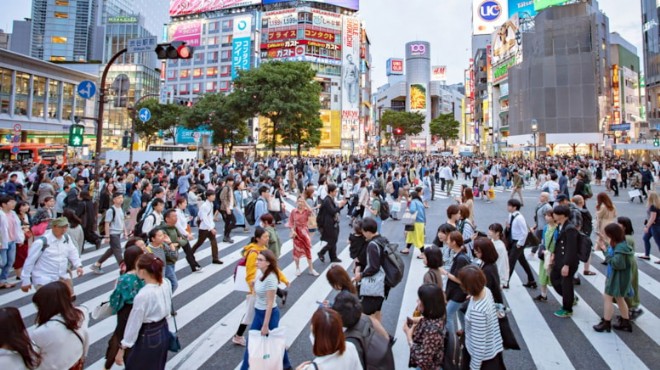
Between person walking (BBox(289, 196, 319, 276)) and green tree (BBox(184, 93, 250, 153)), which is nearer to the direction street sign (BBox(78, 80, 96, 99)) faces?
the person walking

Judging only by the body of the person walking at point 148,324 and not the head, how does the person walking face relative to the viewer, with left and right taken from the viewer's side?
facing away from the viewer and to the left of the viewer

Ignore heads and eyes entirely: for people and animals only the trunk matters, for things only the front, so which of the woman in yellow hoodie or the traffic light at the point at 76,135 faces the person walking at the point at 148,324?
the traffic light

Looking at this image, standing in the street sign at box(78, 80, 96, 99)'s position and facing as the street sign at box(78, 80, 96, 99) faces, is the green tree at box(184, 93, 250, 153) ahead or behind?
behind

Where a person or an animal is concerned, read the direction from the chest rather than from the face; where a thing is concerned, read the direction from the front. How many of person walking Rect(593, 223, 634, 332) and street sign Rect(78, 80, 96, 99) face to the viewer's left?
1

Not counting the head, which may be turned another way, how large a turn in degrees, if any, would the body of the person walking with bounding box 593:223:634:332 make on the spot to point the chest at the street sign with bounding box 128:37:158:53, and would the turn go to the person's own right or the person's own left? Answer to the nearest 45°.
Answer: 0° — they already face it
